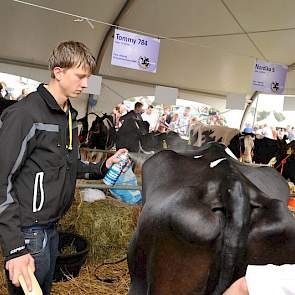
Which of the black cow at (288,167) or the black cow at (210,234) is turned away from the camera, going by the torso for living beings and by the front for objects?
the black cow at (210,234)

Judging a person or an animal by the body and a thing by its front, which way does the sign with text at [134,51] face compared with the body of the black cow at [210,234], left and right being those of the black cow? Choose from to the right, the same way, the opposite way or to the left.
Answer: the opposite way

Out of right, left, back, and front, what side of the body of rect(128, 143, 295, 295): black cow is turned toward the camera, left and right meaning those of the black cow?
back

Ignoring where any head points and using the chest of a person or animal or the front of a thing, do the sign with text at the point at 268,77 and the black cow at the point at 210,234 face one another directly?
yes

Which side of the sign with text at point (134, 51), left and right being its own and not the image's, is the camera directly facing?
front

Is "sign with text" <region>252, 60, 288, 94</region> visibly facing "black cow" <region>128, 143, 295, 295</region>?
yes

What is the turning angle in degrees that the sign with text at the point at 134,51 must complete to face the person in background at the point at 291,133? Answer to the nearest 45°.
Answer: approximately 135° to its left

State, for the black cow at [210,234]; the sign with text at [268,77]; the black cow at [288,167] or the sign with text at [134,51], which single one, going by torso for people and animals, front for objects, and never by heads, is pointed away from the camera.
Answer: the black cow at [210,234]
